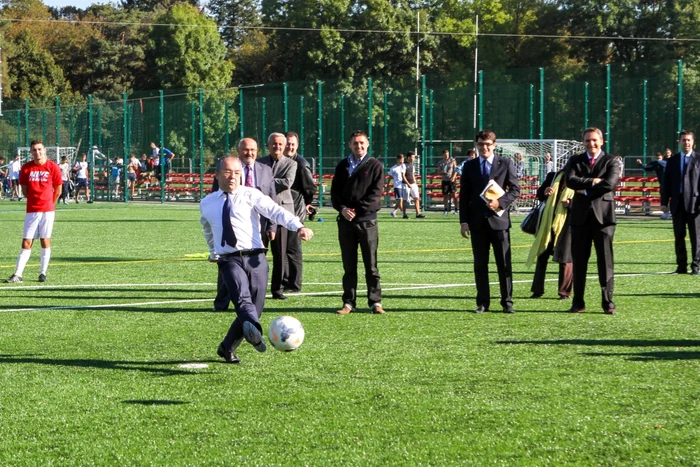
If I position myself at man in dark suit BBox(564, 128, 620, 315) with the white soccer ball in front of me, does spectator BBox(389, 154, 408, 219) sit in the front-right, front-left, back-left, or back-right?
back-right

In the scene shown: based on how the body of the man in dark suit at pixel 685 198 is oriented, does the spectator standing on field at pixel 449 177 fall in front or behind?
behind

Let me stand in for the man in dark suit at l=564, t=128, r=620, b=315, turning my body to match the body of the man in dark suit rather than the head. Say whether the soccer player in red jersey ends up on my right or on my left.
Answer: on my right

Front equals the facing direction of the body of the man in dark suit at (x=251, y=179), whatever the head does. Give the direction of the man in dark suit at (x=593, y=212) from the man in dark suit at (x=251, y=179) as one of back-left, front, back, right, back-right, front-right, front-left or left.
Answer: left

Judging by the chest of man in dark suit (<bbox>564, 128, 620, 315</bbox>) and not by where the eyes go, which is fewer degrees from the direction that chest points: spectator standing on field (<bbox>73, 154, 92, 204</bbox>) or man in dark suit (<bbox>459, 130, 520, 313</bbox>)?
the man in dark suit
